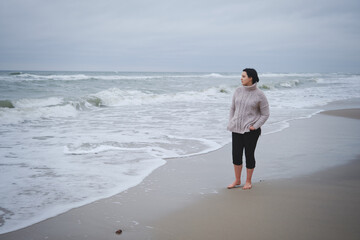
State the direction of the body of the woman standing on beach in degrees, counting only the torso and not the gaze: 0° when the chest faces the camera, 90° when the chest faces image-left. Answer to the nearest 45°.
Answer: approximately 45°

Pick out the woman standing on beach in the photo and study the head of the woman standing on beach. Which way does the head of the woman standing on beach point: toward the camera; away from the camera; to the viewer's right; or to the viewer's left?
to the viewer's left
